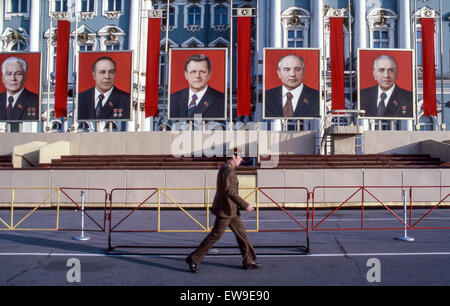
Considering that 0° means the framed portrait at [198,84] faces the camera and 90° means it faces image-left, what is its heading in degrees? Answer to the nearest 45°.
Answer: approximately 0°

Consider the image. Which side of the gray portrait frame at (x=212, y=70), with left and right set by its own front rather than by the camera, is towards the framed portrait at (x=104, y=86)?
right

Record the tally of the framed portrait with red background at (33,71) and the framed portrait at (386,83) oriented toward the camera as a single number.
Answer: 2

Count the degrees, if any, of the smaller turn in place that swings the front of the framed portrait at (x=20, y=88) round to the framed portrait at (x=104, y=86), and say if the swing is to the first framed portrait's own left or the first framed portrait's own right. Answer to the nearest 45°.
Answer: approximately 45° to the first framed portrait's own left

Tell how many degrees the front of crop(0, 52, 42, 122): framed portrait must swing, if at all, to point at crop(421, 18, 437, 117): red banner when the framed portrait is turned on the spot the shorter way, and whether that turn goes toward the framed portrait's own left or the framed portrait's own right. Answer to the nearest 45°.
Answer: approximately 45° to the framed portrait's own left

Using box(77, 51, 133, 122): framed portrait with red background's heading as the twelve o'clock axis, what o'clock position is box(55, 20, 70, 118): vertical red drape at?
The vertical red drape is roughly at 4 o'clock from the framed portrait with red background.

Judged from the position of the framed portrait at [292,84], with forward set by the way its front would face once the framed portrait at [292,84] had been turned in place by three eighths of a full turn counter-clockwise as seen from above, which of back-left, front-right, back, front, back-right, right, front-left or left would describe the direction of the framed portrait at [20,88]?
back-left

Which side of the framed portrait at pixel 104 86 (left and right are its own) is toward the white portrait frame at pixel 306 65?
left

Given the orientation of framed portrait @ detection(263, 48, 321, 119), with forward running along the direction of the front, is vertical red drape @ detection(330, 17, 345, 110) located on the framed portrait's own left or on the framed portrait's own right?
on the framed portrait's own left

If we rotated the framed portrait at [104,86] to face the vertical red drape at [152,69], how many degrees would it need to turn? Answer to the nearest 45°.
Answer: approximately 90° to its left
